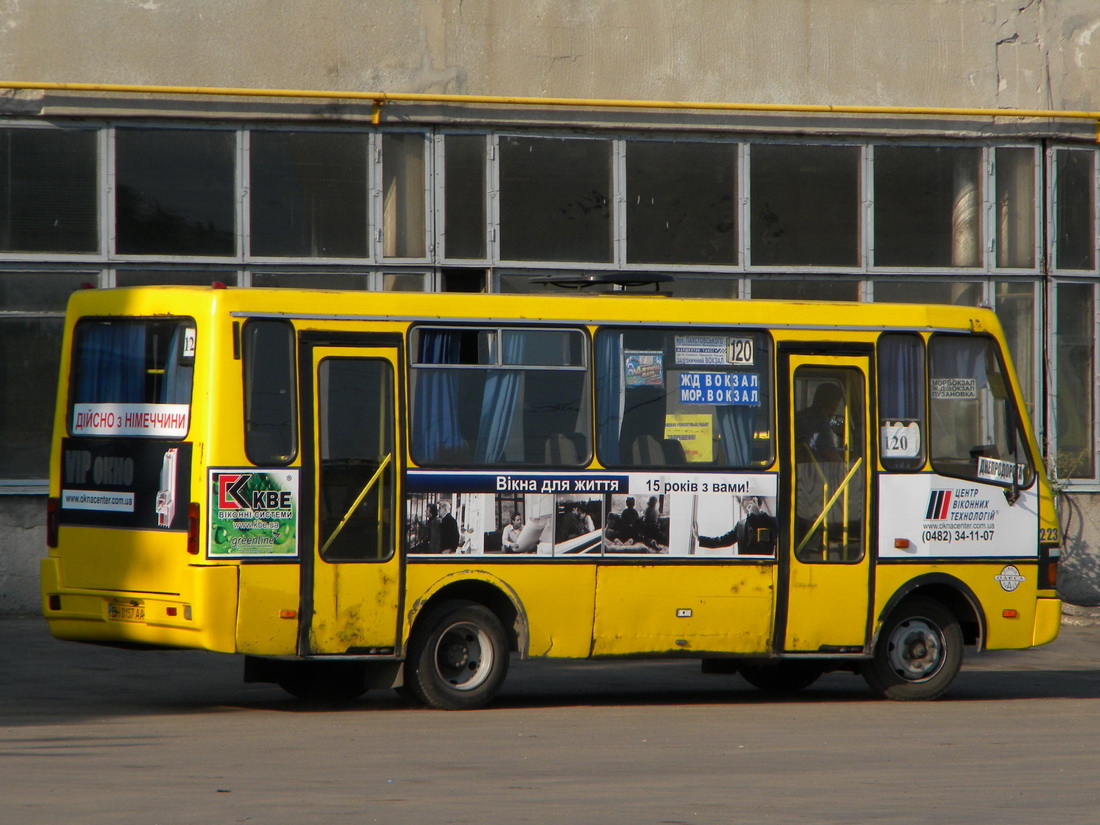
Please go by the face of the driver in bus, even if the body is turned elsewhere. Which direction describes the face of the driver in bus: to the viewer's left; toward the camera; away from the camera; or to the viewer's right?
to the viewer's right

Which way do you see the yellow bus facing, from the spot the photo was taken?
facing away from the viewer and to the right of the viewer
